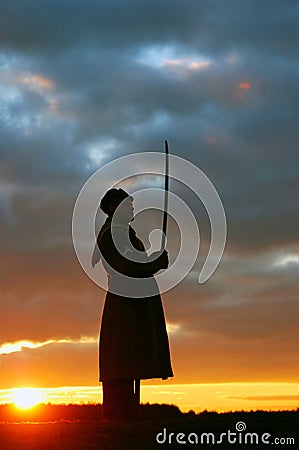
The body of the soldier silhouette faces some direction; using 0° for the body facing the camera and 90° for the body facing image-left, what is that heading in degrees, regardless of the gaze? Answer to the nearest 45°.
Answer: approximately 270°
